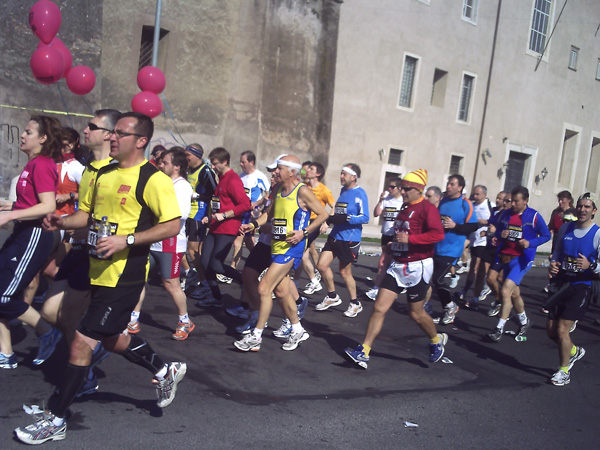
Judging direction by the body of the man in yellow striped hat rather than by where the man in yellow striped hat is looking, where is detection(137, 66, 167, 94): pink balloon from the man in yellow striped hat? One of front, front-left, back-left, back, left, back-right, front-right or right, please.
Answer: right

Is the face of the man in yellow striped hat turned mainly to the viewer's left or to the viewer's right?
to the viewer's left

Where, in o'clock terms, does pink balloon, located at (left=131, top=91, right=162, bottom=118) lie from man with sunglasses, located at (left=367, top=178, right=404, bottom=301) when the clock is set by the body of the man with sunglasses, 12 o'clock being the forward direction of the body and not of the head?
The pink balloon is roughly at 2 o'clock from the man with sunglasses.

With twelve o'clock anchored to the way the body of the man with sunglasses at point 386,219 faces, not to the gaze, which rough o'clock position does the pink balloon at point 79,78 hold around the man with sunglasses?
The pink balloon is roughly at 12 o'clock from the man with sunglasses.

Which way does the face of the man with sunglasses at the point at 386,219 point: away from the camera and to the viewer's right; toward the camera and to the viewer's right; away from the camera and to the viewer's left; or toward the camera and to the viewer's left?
toward the camera and to the viewer's left

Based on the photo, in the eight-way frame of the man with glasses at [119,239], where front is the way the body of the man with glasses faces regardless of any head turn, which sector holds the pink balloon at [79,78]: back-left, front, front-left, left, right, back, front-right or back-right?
back-right

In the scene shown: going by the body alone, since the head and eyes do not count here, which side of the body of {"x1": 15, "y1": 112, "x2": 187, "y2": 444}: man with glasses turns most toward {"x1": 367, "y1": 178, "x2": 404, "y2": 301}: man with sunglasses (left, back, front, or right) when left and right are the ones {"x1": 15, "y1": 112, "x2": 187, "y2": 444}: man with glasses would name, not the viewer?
back

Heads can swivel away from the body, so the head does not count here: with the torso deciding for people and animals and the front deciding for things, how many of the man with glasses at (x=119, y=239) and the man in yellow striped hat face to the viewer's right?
0

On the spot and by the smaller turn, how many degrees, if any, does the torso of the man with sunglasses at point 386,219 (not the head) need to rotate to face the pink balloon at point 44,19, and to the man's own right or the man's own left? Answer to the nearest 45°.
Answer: approximately 45° to the man's own right

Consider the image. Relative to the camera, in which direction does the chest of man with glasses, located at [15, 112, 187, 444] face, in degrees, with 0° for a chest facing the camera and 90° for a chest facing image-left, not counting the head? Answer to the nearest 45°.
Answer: approximately 45°

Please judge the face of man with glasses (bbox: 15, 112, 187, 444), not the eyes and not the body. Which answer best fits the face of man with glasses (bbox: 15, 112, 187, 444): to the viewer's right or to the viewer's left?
to the viewer's left

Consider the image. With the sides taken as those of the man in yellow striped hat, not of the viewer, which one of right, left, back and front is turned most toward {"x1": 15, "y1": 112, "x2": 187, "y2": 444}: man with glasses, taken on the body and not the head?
front

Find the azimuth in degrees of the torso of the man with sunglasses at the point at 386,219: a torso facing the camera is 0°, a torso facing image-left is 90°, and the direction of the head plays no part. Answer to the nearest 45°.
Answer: approximately 45°
